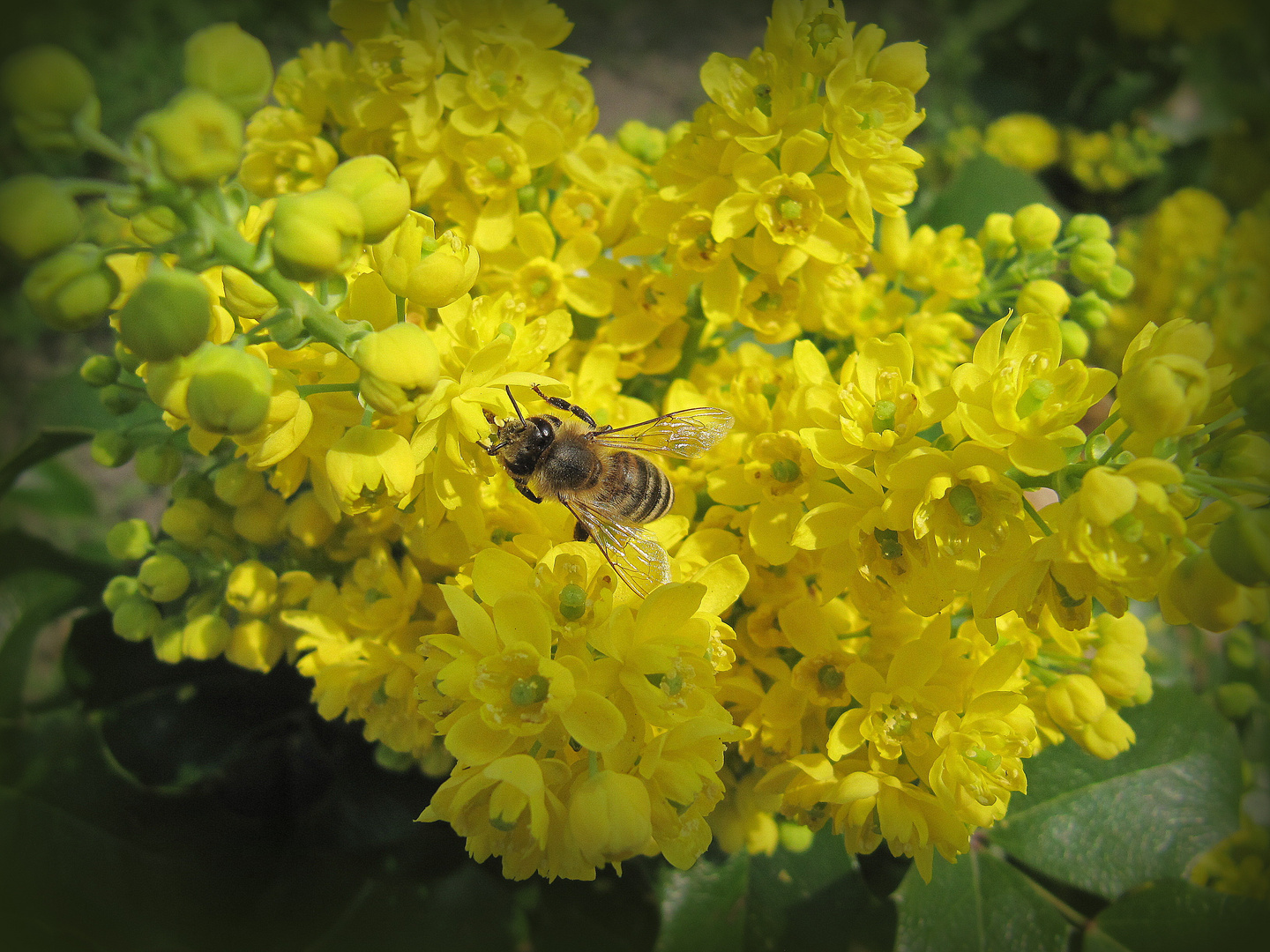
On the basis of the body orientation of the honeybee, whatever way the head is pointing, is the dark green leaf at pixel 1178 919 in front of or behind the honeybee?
behind

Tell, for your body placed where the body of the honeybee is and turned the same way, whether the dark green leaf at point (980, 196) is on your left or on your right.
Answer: on your right

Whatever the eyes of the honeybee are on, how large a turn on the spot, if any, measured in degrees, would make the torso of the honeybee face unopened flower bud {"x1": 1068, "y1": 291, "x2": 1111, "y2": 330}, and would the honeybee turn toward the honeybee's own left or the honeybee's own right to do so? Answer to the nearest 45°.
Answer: approximately 135° to the honeybee's own right

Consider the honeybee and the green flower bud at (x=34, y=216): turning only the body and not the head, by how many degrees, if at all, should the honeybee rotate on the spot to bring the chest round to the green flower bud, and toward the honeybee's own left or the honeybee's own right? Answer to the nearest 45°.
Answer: approximately 45° to the honeybee's own left

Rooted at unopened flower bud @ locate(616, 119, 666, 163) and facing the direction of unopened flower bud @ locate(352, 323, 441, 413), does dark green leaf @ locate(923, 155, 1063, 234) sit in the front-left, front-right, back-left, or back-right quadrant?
back-left

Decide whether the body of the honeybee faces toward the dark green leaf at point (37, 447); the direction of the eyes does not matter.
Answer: yes

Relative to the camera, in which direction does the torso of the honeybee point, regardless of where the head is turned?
to the viewer's left
